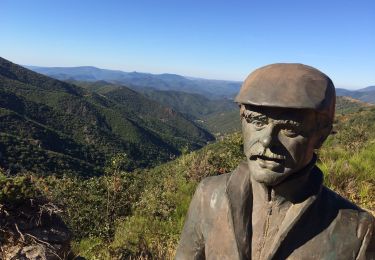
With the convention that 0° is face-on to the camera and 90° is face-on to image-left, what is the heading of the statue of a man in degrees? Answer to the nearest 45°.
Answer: approximately 45°
